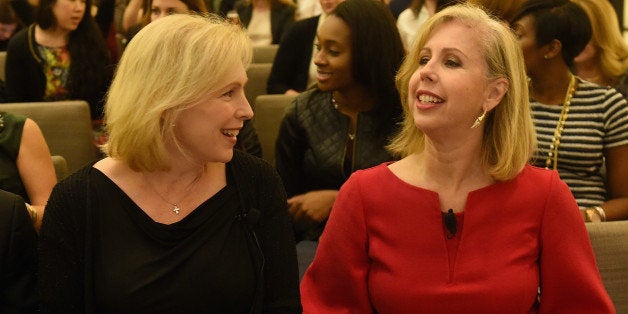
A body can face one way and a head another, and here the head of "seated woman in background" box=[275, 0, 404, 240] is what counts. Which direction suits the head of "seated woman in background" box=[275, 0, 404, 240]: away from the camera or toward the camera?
toward the camera

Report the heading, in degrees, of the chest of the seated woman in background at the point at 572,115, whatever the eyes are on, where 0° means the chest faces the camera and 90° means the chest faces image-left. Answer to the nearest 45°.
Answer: approximately 45°

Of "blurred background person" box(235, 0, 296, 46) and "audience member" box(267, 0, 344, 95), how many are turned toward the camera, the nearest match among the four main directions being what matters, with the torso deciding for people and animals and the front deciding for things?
2

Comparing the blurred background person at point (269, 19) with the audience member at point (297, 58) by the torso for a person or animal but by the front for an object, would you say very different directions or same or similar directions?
same or similar directions

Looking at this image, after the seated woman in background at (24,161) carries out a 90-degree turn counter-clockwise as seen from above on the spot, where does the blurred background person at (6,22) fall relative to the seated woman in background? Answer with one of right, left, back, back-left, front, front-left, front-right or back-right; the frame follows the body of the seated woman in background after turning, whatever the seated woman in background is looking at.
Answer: back-left

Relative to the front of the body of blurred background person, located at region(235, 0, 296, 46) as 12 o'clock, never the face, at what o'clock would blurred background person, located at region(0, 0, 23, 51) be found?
blurred background person, located at region(0, 0, 23, 51) is roughly at 3 o'clock from blurred background person, located at region(235, 0, 296, 46).

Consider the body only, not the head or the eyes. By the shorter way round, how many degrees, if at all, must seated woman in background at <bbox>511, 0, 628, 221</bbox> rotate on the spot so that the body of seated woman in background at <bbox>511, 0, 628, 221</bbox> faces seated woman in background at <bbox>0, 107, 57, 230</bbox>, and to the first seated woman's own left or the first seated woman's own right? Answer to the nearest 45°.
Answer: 0° — they already face them

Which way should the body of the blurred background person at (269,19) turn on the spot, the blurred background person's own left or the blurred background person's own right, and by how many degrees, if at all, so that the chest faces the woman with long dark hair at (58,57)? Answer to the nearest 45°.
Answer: approximately 45° to the blurred background person's own right

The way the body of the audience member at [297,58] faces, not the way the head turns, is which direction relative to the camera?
toward the camera

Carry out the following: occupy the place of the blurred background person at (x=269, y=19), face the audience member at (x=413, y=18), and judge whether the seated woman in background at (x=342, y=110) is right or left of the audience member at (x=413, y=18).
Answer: right
